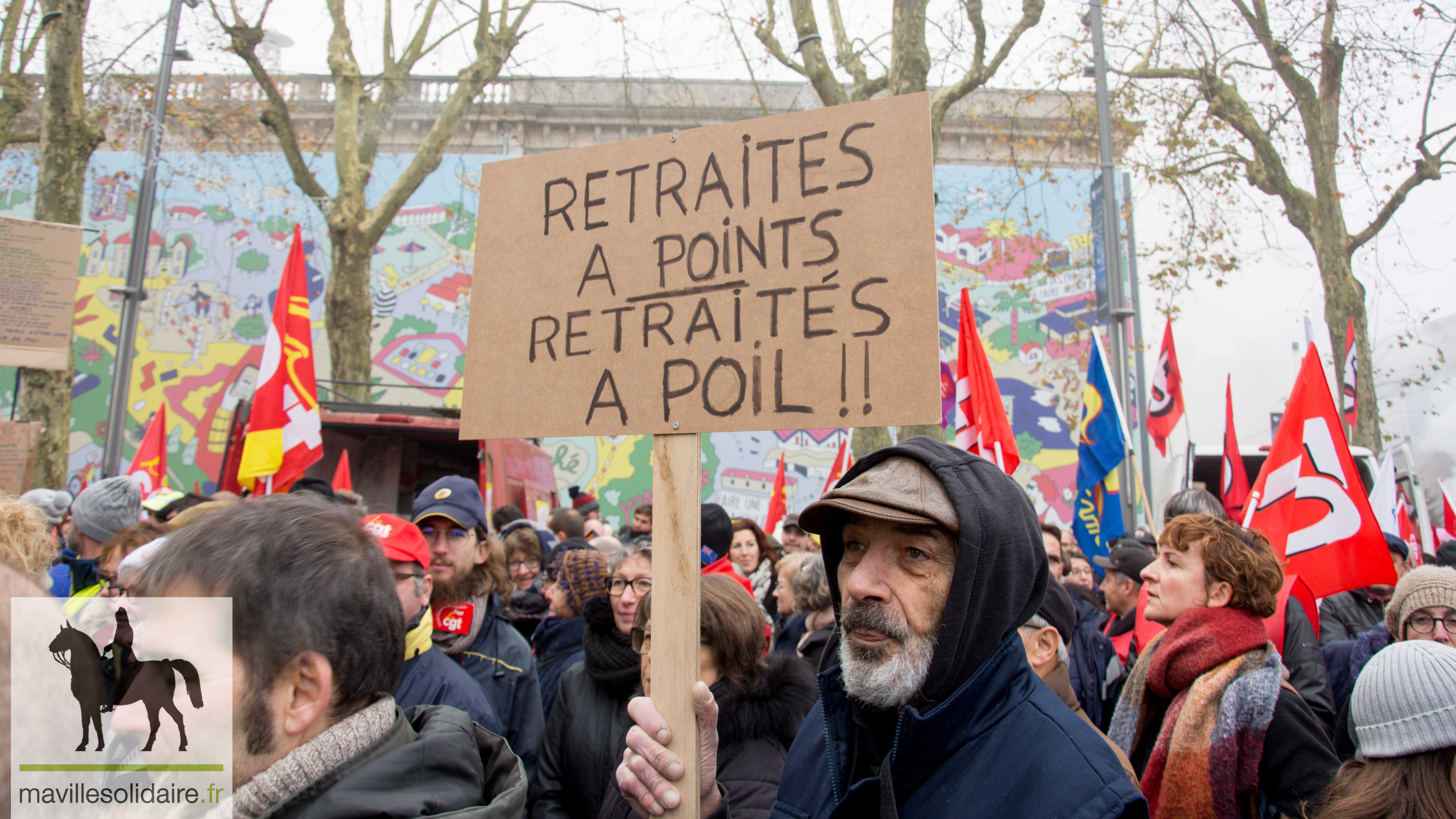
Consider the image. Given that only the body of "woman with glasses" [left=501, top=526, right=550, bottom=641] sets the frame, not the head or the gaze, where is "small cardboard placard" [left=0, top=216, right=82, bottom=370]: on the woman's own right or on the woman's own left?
on the woman's own right

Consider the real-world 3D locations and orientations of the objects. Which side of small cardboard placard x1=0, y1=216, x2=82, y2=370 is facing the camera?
front

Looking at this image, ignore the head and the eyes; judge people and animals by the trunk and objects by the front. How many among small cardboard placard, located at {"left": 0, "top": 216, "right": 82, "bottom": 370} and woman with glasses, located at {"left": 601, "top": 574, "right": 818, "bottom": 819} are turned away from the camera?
0

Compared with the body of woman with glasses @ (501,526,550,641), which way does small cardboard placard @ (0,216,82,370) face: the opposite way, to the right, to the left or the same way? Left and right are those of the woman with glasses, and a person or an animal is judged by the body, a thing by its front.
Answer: the same way

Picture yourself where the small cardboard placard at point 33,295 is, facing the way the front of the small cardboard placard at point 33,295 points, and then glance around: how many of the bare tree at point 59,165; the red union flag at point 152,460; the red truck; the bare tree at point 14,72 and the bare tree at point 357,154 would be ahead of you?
0

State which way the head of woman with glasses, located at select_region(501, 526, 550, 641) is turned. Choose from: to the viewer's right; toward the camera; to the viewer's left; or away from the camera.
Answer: toward the camera

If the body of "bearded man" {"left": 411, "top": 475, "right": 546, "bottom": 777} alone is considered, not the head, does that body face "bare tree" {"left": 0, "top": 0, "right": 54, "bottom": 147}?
no

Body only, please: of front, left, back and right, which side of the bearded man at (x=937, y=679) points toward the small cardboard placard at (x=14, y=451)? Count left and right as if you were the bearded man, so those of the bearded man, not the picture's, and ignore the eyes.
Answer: right

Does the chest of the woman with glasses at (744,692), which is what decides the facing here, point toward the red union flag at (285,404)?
no

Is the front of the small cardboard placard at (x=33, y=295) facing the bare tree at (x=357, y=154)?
no

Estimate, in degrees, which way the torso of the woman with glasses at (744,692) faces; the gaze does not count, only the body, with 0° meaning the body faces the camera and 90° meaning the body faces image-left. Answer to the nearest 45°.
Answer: approximately 45°

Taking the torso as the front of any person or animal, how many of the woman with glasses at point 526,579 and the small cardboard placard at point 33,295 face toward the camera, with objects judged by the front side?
2

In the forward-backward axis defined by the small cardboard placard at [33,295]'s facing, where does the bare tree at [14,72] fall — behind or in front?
behind

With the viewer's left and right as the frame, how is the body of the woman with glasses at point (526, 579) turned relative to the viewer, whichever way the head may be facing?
facing the viewer

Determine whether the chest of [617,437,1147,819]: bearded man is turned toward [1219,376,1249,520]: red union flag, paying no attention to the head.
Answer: no

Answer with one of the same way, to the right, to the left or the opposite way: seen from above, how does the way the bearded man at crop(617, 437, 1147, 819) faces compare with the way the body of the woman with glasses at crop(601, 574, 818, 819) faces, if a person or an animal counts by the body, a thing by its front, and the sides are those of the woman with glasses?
the same way

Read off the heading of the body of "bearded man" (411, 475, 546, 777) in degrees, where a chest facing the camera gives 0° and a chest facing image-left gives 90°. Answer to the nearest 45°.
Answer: approximately 45°
